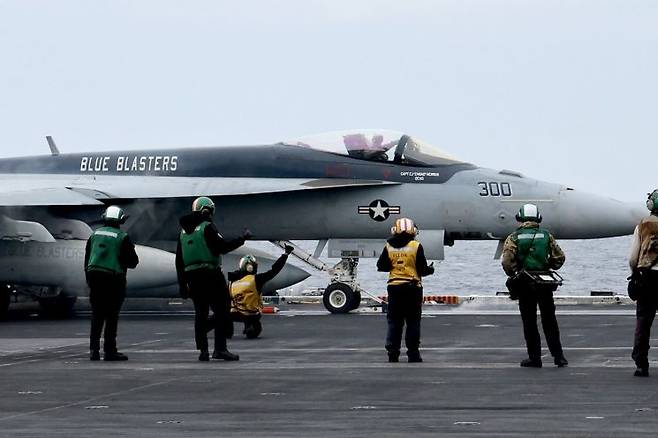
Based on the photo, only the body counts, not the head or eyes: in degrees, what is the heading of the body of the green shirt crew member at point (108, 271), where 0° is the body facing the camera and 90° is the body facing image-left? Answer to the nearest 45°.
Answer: approximately 225°

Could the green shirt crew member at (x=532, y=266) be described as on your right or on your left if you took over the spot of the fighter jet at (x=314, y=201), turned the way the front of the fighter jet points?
on your right

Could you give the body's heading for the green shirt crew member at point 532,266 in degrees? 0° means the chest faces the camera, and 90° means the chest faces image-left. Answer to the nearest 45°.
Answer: approximately 180°

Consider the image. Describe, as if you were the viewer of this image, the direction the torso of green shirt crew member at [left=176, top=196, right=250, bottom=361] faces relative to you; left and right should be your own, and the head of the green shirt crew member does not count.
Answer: facing away from the viewer and to the right of the viewer

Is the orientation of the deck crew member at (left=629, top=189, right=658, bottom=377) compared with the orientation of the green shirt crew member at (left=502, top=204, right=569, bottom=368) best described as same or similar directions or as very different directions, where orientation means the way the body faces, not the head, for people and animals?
same or similar directions

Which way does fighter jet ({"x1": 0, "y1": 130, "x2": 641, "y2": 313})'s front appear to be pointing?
to the viewer's right

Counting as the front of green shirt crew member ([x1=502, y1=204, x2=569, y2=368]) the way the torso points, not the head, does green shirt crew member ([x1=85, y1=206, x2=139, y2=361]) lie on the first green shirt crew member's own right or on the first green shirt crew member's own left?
on the first green shirt crew member's own left

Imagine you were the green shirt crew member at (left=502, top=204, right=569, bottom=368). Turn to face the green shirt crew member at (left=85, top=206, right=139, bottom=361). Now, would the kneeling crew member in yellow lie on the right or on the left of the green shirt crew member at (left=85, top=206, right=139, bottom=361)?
right

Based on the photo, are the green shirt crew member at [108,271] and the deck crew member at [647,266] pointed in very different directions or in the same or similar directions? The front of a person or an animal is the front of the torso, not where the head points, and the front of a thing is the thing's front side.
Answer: same or similar directions

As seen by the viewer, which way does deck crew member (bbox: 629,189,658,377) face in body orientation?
away from the camera

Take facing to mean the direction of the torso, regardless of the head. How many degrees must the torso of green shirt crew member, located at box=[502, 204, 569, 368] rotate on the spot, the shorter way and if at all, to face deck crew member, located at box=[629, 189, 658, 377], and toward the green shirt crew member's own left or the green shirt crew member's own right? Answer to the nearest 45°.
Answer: approximately 135° to the green shirt crew member's own right
